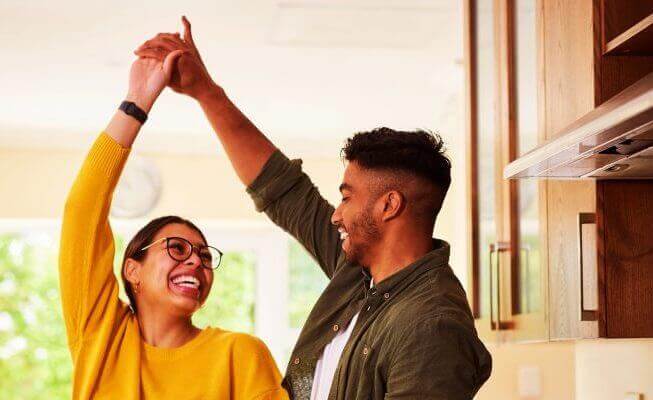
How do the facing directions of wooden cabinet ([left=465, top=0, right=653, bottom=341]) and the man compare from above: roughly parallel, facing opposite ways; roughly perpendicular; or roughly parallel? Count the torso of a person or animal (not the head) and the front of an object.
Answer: roughly parallel

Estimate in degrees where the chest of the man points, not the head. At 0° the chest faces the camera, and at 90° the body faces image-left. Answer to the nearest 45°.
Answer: approximately 45°

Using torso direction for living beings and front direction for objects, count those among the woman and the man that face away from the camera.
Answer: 0

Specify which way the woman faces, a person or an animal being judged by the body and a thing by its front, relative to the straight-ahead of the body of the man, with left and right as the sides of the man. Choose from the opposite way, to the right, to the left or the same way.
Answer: to the left

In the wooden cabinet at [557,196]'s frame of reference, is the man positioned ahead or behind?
ahead

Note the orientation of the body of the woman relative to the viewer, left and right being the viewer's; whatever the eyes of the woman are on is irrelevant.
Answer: facing the viewer and to the right of the viewer

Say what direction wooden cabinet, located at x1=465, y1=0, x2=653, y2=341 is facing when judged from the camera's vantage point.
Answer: facing the viewer and to the left of the viewer

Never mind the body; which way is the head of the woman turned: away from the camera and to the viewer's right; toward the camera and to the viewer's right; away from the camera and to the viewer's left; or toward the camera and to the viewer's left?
toward the camera and to the viewer's right

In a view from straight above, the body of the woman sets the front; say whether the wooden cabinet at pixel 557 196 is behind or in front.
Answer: in front

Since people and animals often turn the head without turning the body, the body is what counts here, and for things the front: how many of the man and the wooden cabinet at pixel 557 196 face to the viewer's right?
0

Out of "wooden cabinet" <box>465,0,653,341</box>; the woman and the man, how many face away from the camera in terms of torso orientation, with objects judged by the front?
0
